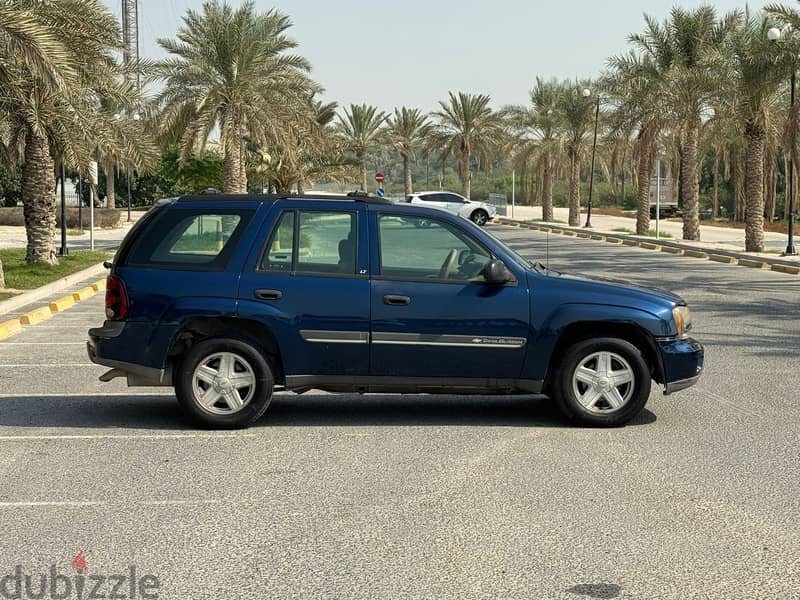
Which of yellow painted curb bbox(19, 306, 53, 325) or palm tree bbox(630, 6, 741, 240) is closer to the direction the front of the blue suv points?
the palm tree

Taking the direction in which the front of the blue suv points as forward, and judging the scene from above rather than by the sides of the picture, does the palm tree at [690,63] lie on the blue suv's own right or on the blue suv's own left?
on the blue suv's own left

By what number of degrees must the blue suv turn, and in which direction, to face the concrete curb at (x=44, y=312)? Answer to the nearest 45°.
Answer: approximately 135° to its left

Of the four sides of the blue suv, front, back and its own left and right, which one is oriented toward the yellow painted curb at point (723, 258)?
left

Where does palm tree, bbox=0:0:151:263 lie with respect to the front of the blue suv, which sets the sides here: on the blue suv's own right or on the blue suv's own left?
on the blue suv's own left

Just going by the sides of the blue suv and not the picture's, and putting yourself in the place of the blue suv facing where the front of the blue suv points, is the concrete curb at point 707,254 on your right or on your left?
on your left

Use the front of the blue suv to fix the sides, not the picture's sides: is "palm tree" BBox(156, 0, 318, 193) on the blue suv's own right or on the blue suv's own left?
on the blue suv's own left

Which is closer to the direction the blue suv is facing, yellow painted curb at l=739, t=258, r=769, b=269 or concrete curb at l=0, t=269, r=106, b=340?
the yellow painted curb

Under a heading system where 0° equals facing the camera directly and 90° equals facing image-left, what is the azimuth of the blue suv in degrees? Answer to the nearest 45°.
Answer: approximately 270°
